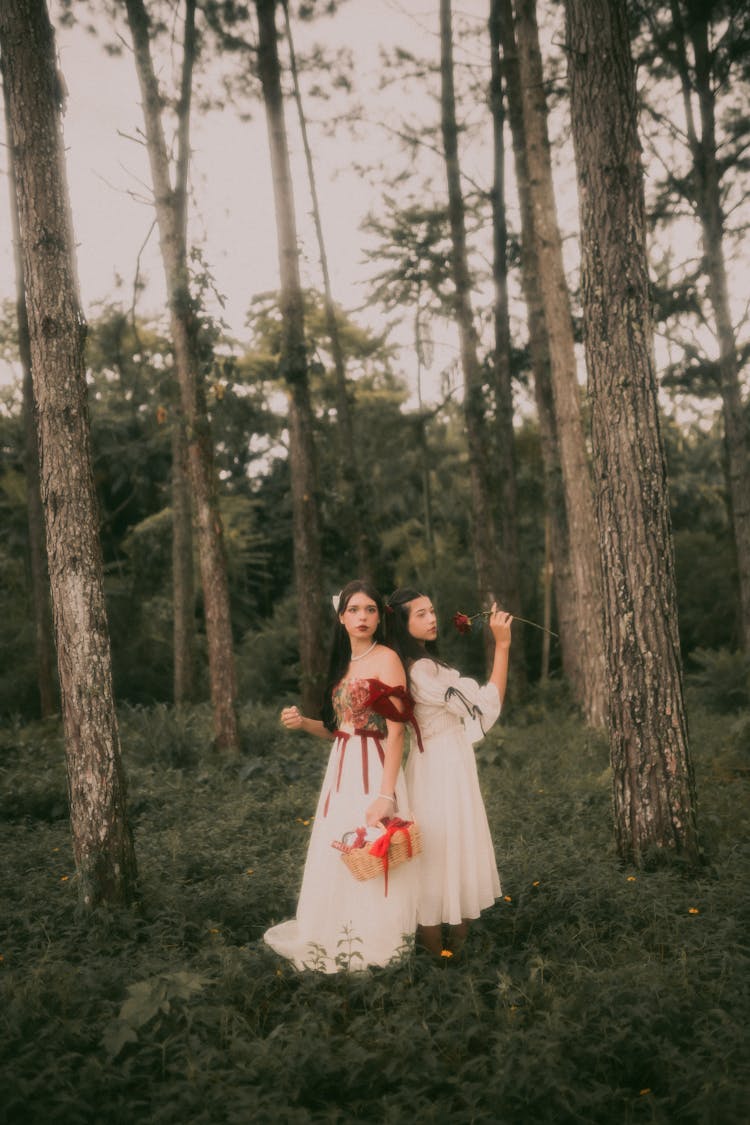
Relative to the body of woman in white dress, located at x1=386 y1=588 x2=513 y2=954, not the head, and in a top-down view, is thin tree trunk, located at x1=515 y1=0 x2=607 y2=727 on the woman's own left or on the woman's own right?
on the woman's own left

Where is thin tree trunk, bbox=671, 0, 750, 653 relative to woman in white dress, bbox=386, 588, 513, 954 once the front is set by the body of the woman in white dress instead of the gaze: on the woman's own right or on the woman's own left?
on the woman's own left

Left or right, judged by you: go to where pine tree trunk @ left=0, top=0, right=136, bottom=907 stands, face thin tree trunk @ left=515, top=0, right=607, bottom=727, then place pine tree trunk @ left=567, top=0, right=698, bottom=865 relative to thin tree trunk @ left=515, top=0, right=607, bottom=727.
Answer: right

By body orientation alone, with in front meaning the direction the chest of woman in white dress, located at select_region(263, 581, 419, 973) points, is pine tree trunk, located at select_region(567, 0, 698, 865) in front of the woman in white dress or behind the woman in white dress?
behind

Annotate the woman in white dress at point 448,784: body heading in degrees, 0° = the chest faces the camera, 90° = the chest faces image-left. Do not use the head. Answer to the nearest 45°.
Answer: approximately 270°

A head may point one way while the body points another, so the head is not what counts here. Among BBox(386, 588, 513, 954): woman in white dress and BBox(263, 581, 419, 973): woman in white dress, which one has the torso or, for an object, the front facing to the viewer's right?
BBox(386, 588, 513, 954): woman in white dress

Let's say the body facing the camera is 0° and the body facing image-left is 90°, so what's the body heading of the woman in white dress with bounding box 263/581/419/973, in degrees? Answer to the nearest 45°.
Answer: approximately 45°

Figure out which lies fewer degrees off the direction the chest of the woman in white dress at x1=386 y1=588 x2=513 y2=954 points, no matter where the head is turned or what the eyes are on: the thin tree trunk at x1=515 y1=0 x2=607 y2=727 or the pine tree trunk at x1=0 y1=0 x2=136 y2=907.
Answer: the thin tree trunk

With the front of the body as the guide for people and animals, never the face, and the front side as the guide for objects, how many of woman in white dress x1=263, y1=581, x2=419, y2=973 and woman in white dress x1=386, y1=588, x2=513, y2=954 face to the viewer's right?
1
